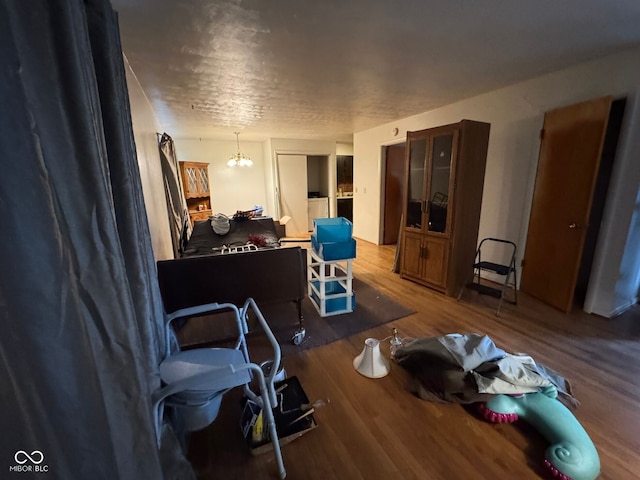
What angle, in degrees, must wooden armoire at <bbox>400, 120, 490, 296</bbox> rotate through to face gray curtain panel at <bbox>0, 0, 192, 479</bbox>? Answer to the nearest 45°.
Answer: approximately 45° to its left

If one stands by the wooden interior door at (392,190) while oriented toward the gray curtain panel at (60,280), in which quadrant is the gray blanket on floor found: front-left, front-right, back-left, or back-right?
front-left

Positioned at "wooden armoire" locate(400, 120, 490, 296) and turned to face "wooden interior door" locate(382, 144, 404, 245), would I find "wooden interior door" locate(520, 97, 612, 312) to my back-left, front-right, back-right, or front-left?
back-right

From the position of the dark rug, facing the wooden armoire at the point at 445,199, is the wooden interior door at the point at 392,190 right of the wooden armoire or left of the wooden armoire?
left

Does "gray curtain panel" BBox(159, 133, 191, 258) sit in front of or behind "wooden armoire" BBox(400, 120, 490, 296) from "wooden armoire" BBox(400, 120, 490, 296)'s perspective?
in front

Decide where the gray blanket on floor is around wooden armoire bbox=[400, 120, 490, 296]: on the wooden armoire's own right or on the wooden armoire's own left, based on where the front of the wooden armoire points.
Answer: on the wooden armoire's own left

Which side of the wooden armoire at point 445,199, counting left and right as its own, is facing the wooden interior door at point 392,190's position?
right

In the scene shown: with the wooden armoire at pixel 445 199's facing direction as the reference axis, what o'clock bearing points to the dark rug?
The dark rug is roughly at 12 o'clock from the wooden armoire.

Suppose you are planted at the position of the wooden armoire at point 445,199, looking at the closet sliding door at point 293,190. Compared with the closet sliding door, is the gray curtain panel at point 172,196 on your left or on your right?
left

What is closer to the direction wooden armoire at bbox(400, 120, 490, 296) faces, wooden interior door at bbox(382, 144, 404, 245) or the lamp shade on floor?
the lamp shade on floor

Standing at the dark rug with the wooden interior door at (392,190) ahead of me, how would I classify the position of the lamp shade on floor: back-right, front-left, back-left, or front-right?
back-right

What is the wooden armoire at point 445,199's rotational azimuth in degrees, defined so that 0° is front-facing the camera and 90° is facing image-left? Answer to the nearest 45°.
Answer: approximately 45°

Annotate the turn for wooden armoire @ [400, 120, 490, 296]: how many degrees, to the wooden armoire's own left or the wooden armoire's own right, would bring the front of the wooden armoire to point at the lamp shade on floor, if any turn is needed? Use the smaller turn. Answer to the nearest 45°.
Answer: approximately 45° to the wooden armoire's own left

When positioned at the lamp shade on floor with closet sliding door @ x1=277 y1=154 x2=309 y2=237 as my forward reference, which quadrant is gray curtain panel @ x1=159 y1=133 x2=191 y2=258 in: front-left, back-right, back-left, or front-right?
front-left
